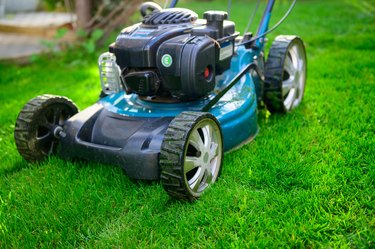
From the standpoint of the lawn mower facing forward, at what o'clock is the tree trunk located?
The tree trunk is roughly at 4 o'clock from the lawn mower.

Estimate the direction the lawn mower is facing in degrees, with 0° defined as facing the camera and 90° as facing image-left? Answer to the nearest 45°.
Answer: approximately 45°
